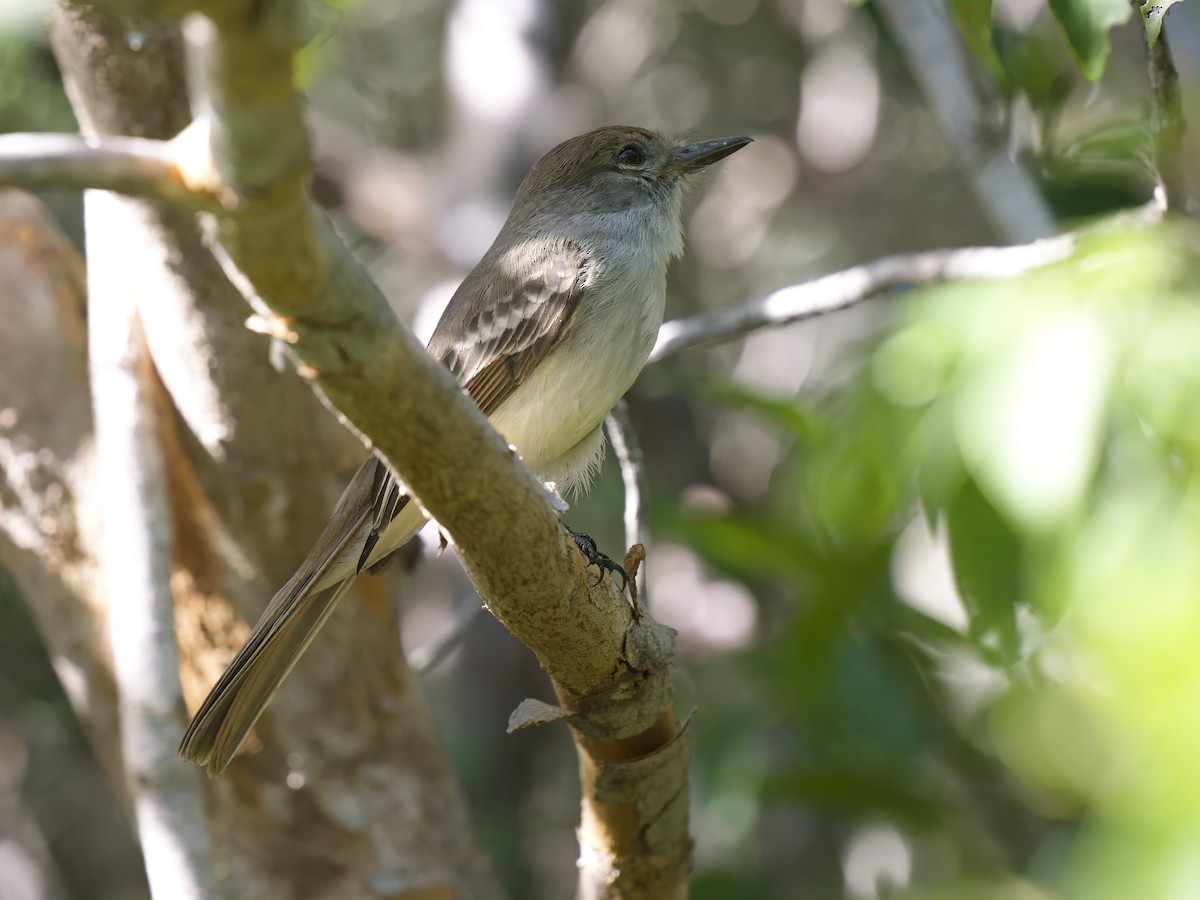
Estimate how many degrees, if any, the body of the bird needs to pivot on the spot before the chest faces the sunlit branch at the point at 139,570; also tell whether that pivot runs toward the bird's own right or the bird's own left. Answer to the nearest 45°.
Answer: approximately 180°

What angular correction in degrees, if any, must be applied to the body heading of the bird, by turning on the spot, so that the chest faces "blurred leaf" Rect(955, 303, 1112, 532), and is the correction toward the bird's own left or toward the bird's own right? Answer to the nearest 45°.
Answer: approximately 45° to the bird's own right

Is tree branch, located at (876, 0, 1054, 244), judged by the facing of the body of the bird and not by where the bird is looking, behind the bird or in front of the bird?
in front

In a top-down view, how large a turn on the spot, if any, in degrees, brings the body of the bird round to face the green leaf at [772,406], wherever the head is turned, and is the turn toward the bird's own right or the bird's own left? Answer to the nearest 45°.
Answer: approximately 45° to the bird's own left

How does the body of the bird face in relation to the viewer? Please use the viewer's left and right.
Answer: facing to the right of the viewer
